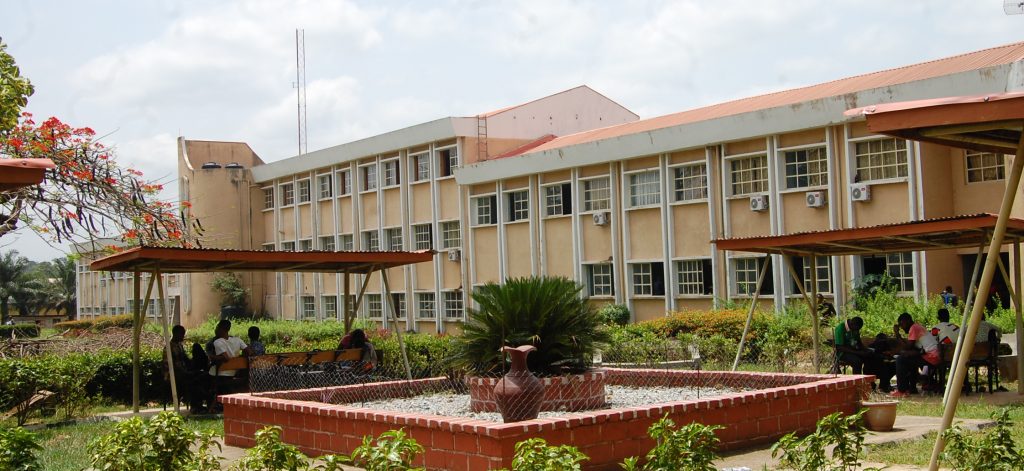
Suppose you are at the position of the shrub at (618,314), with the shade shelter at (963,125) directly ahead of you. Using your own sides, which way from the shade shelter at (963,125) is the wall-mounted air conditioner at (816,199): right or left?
left

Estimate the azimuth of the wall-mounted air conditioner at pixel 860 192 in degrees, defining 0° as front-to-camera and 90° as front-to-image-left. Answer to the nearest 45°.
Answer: approximately 45°

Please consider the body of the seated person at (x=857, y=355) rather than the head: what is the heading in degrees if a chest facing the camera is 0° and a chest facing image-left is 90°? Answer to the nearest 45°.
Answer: approximately 270°

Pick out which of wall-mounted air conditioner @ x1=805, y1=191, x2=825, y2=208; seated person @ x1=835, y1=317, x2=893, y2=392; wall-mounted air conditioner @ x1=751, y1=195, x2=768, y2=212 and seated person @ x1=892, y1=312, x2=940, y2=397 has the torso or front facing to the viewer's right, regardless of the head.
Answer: seated person @ x1=835, y1=317, x2=893, y2=392

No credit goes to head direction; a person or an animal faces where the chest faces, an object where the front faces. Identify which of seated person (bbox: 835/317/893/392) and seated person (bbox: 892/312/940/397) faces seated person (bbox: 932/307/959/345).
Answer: seated person (bbox: 835/317/893/392)

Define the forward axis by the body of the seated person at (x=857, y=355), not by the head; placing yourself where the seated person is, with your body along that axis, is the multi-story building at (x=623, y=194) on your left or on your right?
on your left

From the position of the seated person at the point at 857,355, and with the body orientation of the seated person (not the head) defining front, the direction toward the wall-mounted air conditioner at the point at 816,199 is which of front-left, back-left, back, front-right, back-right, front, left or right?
left

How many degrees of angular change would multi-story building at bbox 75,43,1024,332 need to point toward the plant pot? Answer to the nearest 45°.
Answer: approximately 45° to its left

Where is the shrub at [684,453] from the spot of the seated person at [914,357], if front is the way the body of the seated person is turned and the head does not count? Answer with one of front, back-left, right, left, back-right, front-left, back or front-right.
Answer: left

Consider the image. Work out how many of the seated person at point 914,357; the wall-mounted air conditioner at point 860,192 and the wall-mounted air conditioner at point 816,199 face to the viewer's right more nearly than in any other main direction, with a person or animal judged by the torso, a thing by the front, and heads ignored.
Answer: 0

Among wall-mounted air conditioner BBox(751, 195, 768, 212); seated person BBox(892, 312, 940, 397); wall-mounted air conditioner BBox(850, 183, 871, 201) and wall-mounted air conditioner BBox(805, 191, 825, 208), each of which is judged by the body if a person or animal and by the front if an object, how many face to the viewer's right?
0

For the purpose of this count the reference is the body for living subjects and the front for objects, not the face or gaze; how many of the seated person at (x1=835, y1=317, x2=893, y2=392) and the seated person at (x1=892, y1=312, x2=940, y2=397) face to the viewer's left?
1

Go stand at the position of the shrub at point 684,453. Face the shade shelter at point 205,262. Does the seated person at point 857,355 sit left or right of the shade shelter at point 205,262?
right

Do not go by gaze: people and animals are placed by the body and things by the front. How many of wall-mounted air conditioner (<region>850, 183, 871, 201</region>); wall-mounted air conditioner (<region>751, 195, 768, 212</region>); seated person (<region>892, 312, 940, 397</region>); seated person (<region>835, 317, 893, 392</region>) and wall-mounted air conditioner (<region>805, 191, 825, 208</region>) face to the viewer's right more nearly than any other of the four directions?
1

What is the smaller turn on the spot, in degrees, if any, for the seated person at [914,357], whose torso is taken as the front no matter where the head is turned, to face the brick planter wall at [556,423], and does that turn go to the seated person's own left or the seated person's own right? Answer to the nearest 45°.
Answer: approximately 45° to the seated person's own left

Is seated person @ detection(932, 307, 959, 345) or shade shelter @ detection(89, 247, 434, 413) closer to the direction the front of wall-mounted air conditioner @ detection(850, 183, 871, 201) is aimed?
the shade shelter
